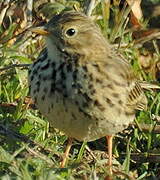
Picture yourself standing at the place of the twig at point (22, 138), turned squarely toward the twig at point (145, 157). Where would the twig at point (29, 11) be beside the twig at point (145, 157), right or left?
left

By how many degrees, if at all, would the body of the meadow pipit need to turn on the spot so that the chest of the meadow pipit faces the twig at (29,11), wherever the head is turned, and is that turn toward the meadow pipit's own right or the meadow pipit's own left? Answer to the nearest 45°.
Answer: approximately 135° to the meadow pipit's own right

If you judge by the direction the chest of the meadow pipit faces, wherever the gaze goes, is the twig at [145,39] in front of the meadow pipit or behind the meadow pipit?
behind

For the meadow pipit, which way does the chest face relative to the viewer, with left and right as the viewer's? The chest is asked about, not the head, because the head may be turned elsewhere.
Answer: facing the viewer and to the left of the viewer

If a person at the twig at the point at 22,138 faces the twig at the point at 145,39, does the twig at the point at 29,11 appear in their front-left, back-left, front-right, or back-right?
front-left
